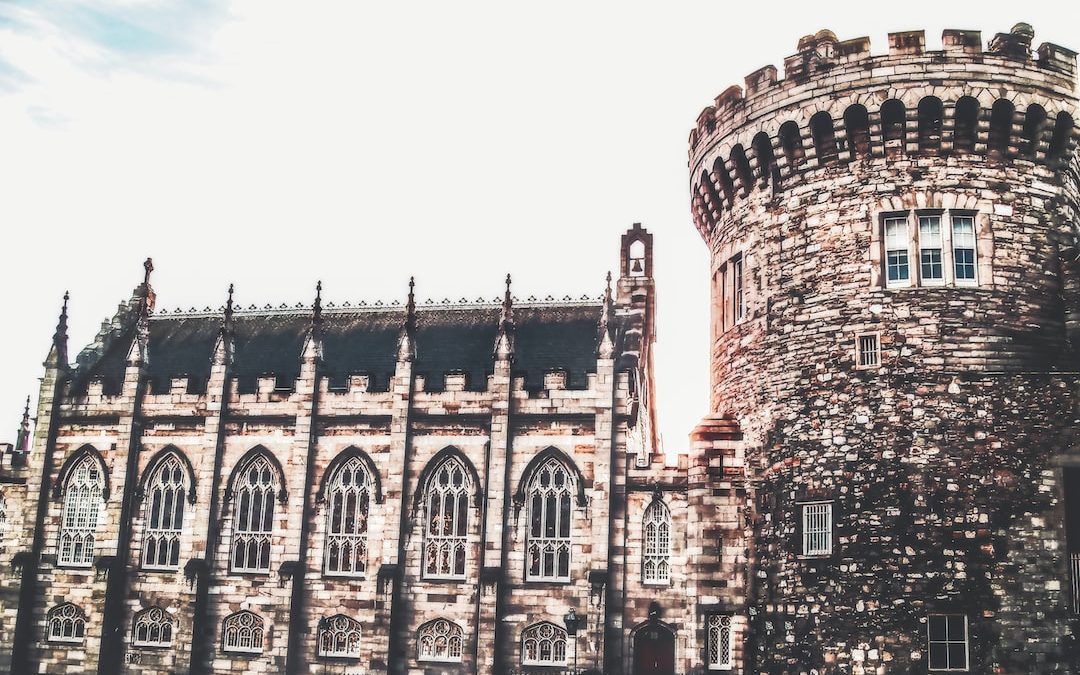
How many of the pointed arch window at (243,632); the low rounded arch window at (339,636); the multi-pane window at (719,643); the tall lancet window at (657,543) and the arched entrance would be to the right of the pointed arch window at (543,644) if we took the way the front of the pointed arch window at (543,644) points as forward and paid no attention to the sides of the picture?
2

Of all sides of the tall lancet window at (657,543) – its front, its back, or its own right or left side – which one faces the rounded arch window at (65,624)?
right

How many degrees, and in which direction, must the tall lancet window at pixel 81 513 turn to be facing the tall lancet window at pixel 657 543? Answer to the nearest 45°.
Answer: approximately 45° to its left

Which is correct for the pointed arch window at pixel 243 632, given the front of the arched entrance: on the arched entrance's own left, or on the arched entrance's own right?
on the arched entrance's own right

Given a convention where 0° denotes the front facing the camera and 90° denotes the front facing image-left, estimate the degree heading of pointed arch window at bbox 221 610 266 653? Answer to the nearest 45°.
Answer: approximately 0°

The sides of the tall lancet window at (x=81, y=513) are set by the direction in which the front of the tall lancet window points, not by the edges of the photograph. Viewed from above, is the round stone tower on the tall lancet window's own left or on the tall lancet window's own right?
on the tall lancet window's own left

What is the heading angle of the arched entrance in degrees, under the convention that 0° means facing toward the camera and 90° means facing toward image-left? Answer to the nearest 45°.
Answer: approximately 0°
